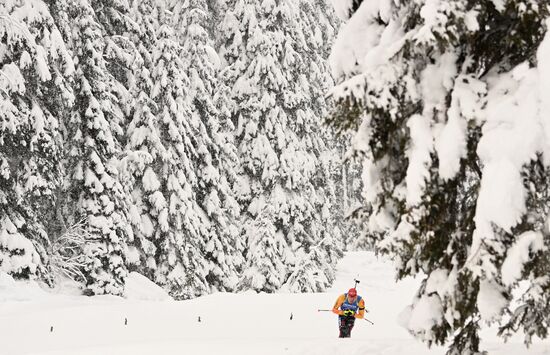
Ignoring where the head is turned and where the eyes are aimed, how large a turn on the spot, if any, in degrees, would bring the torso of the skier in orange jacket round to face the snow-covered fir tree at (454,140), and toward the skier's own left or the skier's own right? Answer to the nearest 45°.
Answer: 0° — they already face it

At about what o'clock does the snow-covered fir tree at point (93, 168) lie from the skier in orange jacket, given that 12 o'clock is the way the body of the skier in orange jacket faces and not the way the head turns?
The snow-covered fir tree is roughly at 4 o'clock from the skier in orange jacket.

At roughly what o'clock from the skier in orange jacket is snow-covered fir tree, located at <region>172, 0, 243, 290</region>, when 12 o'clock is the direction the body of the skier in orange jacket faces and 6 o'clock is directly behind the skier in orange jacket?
The snow-covered fir tree is roughly at 5 o'clock from the skier in orange jacket.

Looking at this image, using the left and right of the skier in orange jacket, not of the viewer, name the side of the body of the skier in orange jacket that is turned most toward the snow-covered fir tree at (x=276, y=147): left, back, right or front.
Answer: back

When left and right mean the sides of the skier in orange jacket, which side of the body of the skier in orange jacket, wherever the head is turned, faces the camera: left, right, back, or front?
front

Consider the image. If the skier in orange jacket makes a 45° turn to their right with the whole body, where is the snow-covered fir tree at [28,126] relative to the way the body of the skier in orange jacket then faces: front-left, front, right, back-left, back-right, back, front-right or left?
front-right
